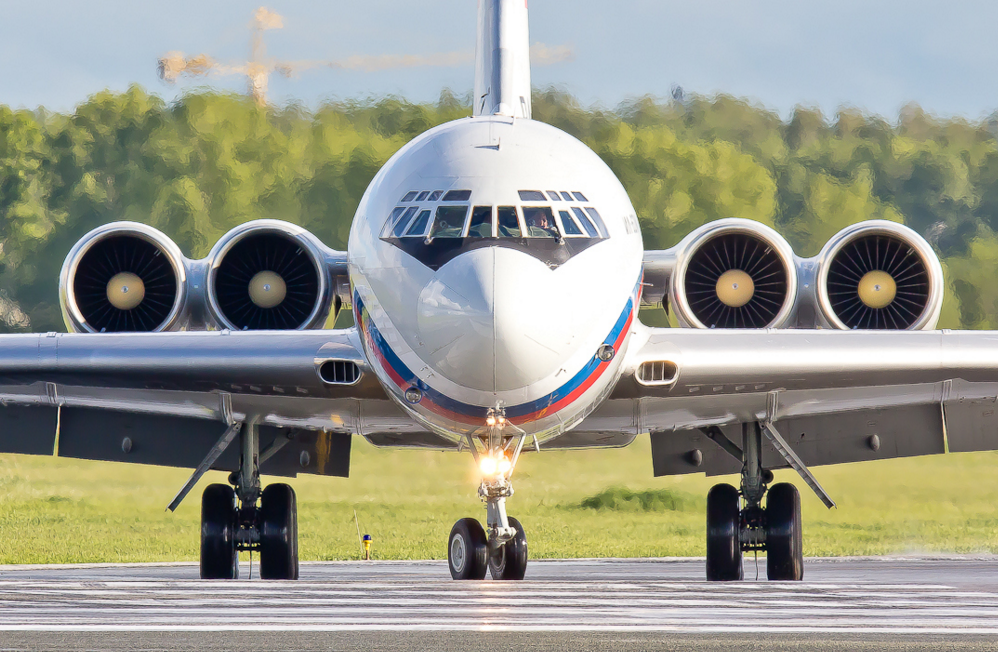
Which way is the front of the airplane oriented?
toward the camera
